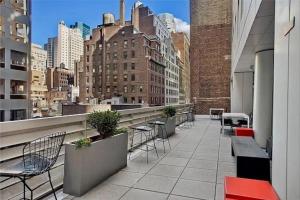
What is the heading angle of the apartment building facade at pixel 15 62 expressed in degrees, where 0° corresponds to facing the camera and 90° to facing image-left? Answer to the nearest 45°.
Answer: approximately 315°

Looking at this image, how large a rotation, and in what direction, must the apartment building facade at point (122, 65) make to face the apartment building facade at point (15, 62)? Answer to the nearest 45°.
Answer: approximately 45° to its right

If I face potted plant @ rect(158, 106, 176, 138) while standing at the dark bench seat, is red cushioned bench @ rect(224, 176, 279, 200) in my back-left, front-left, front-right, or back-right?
back-left

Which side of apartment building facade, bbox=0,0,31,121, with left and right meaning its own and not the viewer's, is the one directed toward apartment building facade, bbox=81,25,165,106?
left

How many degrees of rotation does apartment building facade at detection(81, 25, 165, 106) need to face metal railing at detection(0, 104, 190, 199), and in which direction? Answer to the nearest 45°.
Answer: approximately 45° to its right

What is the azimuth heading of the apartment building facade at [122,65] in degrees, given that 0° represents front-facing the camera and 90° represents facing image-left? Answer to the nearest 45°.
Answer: approximately 315°

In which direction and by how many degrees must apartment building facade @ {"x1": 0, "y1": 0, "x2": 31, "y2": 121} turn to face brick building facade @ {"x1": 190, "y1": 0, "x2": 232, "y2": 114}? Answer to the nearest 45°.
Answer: approximately 45° to its left

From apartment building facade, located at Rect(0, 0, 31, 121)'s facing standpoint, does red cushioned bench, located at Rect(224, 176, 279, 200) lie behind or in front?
in front

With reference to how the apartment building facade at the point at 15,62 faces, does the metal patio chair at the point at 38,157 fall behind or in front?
in front

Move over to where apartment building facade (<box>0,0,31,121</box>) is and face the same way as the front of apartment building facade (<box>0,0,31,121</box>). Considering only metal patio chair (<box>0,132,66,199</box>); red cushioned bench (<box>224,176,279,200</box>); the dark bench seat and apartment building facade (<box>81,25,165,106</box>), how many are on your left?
1

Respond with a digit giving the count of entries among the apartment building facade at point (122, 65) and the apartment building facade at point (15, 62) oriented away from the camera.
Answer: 0
